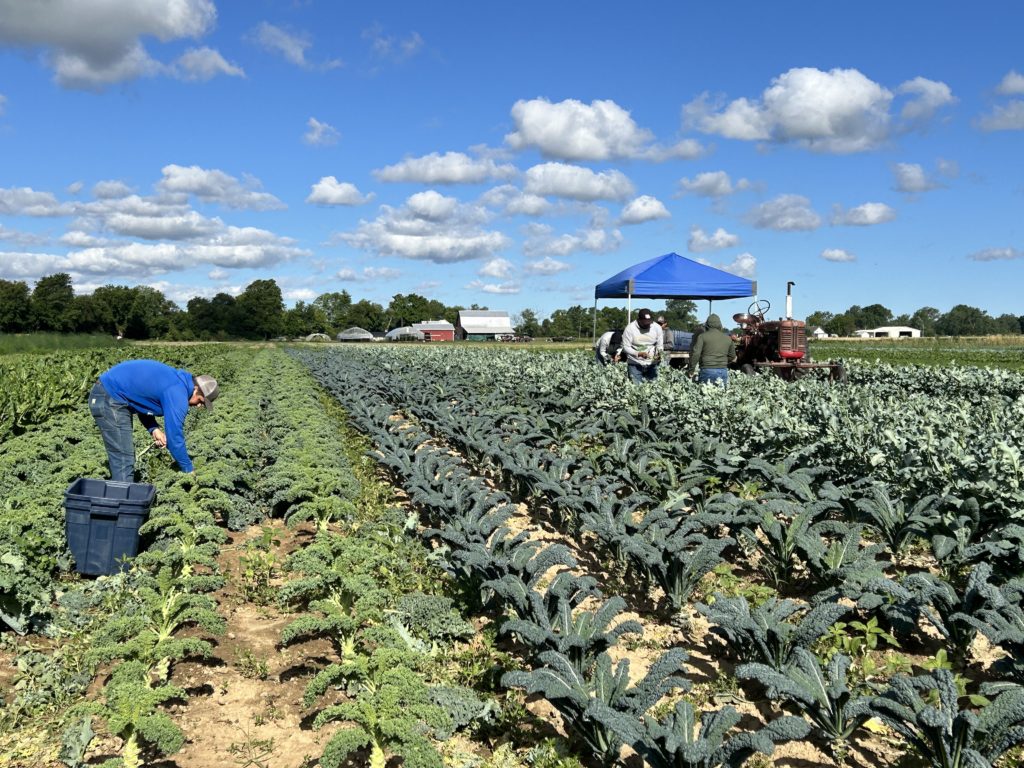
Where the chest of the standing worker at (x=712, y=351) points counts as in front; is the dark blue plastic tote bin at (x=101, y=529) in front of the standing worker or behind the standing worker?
behind

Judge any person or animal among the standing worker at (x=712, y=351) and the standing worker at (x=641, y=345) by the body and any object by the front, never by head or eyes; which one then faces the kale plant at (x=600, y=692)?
the standing worker at (x=641, y=345)

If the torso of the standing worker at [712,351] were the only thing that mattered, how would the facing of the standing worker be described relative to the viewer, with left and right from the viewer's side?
facing away from the viewer

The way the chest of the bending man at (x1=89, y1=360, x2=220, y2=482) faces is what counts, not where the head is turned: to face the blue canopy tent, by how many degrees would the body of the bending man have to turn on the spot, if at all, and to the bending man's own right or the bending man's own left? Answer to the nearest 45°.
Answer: approximately 45° to the bending man's own left

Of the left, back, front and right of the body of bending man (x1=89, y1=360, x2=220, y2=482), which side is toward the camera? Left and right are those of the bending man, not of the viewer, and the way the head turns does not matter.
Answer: right

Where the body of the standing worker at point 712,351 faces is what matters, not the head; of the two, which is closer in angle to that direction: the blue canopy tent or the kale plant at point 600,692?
the blue canopy tent

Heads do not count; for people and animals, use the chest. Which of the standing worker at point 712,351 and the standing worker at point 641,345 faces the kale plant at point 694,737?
the standing worker at point 641,345

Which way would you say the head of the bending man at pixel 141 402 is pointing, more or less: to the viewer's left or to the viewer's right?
to the viewer's right

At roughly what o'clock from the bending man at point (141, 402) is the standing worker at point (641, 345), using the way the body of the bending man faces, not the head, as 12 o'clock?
The standing worker is roughly at 11 o'clock from the bending man.

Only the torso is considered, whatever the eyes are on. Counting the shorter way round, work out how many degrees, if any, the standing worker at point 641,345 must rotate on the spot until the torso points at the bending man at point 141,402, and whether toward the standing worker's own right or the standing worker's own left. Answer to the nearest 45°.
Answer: approximately 45° to the standing worker's own right

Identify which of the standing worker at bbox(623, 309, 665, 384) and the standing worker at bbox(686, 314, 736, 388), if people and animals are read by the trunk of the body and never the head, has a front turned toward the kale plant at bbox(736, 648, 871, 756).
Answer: the standing worker at bbox(623, 309, 665, 384)

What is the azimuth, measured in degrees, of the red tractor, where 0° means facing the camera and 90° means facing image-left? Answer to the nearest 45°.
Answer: approximately 315°

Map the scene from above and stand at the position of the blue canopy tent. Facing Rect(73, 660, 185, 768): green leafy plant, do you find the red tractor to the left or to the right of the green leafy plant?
left
